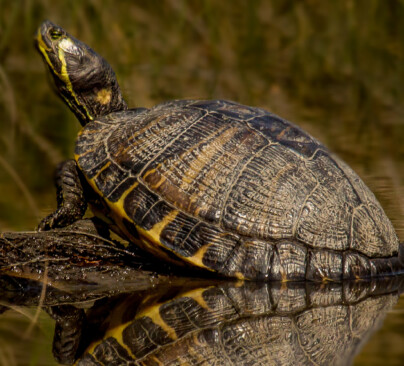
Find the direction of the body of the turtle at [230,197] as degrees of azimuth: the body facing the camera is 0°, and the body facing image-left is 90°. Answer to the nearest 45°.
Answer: approximately 90°
